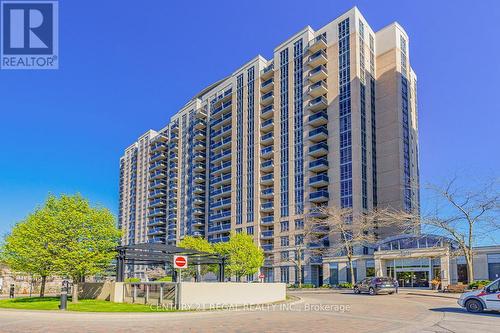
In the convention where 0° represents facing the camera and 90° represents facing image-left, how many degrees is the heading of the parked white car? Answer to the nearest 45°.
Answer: approximately 90°

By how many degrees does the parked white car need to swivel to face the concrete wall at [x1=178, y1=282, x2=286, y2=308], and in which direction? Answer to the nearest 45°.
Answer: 0° — it already faces it

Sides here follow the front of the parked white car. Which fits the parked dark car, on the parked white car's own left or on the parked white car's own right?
on the parked white car's own right
